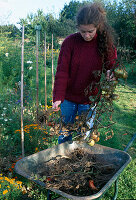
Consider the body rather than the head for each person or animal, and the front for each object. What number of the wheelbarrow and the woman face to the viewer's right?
0

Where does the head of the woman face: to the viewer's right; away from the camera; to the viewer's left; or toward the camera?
toward the camera

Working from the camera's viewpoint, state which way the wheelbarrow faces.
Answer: facing the viewer and to the left of the viewer

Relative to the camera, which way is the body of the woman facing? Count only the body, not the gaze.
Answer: toward the camera
